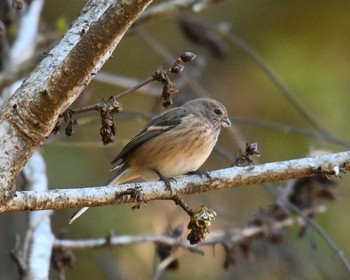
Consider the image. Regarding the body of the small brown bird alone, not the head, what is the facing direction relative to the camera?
to the viewer's right
